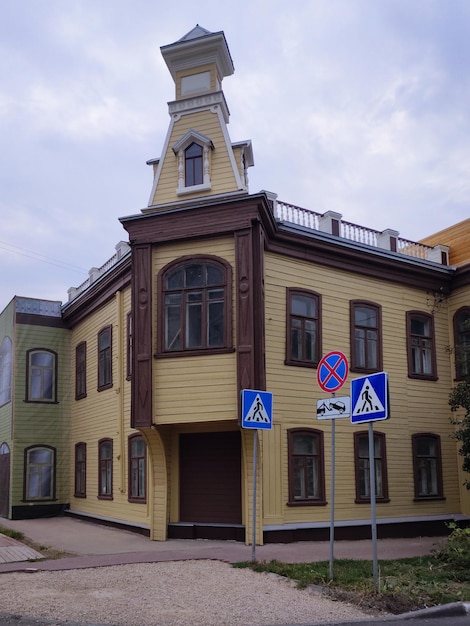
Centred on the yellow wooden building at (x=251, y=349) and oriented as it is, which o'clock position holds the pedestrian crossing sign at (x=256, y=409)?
The pedestrian crossing sign is roughly at 12 o'clock from the yellow wooden building.

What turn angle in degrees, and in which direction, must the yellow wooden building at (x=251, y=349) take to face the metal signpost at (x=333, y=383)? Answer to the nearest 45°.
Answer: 0° — it already faces it

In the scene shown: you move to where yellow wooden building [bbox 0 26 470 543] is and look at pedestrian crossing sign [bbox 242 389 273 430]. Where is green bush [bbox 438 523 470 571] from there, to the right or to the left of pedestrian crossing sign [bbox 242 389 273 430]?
left

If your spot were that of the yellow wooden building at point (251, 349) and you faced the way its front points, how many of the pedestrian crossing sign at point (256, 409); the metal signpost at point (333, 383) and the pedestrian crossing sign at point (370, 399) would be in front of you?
3

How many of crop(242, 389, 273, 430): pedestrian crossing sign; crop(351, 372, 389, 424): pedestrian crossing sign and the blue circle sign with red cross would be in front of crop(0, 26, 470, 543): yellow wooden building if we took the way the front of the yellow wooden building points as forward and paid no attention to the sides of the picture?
3

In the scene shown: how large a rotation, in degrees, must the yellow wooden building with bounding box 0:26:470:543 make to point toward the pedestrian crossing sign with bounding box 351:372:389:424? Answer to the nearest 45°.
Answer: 0° — it already faces it

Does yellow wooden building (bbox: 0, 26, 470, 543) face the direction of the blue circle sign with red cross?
yes

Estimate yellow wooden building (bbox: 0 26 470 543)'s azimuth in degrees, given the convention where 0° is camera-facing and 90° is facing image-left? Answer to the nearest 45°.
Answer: approximately 0°
